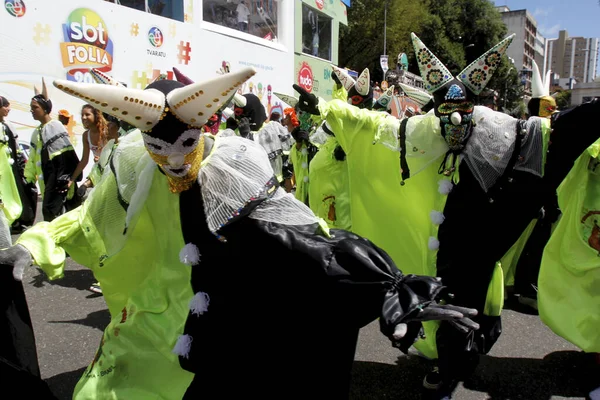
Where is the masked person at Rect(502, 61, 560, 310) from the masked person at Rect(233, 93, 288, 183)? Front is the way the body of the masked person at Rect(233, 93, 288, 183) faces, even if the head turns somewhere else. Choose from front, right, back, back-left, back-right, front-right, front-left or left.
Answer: left

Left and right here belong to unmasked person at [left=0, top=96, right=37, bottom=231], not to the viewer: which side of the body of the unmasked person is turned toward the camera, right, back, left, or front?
right

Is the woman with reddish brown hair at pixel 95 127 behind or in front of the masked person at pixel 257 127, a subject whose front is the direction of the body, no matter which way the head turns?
in front

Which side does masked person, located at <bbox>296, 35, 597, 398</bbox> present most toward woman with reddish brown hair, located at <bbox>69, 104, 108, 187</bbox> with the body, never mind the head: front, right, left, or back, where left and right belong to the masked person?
right

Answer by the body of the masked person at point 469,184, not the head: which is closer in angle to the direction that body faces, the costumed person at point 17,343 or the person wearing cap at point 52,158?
the costumed person

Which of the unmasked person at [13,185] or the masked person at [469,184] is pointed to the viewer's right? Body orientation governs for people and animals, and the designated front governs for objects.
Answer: the unmasked person at [13,185]

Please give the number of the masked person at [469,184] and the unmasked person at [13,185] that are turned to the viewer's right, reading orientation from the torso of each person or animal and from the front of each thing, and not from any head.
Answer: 1

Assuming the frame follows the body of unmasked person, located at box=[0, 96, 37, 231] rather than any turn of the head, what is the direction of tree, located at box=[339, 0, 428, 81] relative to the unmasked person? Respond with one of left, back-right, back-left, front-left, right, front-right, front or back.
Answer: front-left

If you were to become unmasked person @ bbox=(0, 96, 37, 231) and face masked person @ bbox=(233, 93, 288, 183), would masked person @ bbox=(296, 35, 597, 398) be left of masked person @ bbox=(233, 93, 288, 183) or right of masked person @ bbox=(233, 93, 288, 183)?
right

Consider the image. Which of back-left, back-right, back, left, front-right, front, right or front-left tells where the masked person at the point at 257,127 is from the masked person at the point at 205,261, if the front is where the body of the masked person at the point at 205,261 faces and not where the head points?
back

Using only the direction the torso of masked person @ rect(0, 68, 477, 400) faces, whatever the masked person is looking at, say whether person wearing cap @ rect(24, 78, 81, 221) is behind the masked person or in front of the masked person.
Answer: behind
